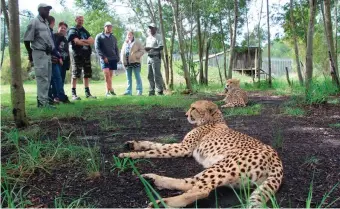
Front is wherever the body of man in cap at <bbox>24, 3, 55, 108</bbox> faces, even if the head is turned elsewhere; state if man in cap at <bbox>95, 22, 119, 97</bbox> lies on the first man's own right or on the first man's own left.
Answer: on the first man's own left

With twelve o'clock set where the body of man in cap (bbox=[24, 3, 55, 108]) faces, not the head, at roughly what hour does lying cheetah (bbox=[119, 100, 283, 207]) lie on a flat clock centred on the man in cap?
The lying cheetah is roughly at 1 o'clock from the man in cap.

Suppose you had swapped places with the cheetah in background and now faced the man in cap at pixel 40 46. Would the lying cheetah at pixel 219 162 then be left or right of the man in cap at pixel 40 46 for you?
left

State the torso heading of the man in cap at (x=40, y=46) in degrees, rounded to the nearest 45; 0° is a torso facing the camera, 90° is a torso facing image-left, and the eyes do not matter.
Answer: approximately 315°

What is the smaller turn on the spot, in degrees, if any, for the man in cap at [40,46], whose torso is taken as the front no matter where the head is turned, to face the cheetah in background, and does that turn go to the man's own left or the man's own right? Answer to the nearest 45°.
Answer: approximately 45° to the man's own left
